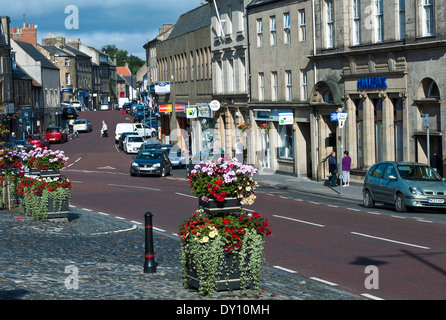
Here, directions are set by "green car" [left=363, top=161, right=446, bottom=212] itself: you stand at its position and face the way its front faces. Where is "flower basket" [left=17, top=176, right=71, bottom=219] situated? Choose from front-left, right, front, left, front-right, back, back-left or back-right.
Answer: right

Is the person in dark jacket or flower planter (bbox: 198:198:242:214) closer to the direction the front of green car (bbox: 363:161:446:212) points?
the flower planter

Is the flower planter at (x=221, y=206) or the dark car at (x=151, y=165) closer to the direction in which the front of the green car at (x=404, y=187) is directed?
the flower planter

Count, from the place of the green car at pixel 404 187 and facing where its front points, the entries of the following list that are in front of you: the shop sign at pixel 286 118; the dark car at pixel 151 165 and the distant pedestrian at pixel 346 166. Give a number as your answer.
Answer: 0

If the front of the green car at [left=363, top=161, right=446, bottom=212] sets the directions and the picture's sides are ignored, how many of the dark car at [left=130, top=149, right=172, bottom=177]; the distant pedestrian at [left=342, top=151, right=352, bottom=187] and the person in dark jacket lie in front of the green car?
0

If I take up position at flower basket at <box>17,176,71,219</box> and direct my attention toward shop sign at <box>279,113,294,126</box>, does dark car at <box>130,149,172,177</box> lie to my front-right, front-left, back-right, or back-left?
front-left

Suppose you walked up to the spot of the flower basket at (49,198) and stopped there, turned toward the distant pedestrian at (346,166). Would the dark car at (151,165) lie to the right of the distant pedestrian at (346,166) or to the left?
left

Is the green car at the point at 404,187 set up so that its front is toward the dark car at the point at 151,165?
no

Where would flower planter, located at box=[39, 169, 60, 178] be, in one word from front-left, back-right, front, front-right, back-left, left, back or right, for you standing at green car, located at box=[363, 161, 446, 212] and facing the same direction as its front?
right

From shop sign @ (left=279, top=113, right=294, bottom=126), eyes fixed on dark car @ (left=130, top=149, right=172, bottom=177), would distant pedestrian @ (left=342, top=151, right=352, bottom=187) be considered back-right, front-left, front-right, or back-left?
back-left

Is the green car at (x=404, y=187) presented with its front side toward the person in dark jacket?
no

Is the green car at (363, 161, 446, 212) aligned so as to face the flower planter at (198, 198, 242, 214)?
no

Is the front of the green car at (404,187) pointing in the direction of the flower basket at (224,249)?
no

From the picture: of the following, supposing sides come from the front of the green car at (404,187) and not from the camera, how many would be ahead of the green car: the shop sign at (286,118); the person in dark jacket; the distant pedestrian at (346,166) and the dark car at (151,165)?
0
